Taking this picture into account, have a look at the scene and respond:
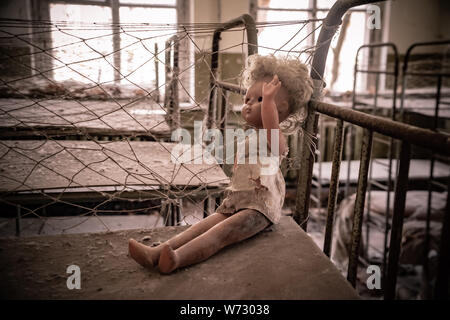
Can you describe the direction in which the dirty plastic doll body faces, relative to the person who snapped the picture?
facing the viewer and to the left of the viewer
